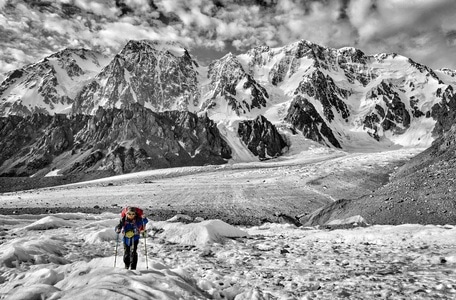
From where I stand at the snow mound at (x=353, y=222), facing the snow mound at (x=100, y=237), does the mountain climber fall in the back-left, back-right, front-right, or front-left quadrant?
front-left

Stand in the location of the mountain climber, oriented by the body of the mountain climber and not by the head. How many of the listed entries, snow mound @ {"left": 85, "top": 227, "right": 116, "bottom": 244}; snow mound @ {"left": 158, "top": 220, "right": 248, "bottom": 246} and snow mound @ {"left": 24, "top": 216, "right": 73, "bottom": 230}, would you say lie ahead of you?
0

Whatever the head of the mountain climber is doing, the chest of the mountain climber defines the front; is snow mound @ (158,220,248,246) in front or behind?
behind

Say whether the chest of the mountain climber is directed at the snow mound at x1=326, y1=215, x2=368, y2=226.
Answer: no

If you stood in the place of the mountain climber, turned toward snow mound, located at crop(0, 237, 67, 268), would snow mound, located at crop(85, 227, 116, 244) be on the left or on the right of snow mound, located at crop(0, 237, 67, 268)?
right

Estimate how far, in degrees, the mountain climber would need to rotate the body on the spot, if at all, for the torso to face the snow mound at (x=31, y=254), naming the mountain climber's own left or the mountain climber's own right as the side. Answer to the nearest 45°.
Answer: approximately 135° to the mountain climber's own right

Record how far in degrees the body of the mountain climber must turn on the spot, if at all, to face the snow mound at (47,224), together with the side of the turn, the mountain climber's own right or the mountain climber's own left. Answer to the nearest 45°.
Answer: approximately 135° to the mountain climber's own right

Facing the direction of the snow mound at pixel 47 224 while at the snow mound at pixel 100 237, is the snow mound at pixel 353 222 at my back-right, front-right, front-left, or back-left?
back-right

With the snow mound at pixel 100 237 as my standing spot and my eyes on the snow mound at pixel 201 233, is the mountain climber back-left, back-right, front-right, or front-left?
front-right

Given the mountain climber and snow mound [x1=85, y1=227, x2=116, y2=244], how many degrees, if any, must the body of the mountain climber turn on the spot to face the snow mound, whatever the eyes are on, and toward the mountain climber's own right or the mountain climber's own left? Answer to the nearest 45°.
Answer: approximately 180°

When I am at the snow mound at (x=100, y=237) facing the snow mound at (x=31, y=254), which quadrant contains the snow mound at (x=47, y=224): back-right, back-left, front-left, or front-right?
back-right

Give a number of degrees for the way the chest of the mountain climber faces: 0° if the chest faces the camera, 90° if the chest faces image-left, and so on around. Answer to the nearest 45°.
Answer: approximately 0°
